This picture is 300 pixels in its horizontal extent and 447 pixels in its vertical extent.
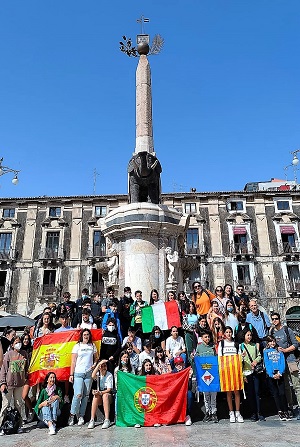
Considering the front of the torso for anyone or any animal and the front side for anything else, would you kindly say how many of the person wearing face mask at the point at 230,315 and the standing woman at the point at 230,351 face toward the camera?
2

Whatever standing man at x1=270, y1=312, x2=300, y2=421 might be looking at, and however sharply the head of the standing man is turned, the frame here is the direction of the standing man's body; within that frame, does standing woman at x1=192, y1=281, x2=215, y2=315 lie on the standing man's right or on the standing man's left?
on the standing man's right

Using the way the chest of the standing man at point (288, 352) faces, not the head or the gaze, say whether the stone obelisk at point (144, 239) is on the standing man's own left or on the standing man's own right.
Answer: on the standing man's own right

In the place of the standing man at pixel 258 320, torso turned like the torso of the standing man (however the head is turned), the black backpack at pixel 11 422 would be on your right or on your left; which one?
on your right

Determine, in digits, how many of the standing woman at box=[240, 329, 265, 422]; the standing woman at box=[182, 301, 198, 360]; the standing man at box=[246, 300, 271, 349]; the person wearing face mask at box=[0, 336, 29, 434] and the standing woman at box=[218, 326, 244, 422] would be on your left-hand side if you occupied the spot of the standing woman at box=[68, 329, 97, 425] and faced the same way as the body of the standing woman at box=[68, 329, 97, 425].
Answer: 4

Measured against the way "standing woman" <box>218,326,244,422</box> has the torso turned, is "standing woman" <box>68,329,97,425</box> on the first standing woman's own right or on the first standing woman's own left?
on the first standing woman's own right
